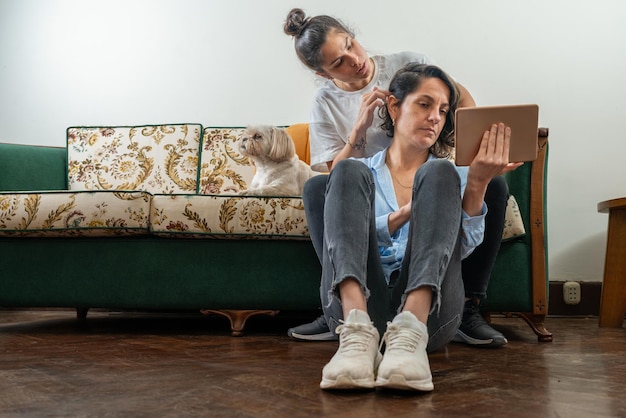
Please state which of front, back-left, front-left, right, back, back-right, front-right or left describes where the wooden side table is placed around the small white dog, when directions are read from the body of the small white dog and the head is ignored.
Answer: back

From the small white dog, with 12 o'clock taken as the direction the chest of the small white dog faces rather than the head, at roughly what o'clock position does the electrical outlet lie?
The electrical outlet is roughly at 6 o'clock from the small white dog.

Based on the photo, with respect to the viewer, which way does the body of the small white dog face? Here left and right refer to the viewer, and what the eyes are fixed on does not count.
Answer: facing to the left of the viewer

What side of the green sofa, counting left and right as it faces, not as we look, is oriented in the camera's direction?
front

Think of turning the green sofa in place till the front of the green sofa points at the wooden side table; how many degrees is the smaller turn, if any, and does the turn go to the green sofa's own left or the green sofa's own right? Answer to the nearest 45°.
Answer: approximately 90° to the green sofa's own left
